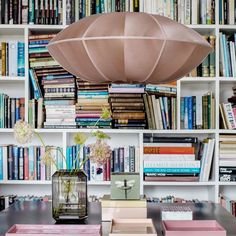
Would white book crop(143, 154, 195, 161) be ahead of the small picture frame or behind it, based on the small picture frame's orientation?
behind

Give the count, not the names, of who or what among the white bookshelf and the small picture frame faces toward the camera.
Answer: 2

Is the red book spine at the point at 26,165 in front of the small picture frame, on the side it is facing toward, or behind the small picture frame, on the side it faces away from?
behind

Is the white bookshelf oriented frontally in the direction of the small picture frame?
yes

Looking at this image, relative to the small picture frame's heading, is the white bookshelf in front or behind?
behind

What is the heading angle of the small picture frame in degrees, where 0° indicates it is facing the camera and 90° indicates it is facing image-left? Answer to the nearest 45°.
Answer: approximately 0°
